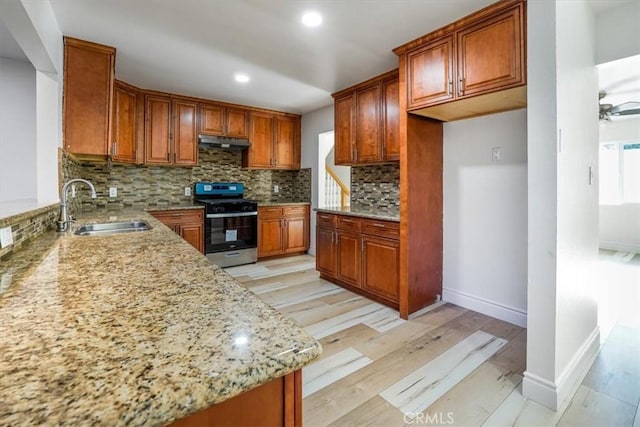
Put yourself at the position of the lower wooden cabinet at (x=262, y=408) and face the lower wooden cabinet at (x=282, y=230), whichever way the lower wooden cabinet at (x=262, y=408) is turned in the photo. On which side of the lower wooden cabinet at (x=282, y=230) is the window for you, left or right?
right

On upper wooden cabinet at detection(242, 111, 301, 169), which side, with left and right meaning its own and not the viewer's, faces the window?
left

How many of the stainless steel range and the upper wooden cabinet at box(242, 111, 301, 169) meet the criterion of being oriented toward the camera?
2

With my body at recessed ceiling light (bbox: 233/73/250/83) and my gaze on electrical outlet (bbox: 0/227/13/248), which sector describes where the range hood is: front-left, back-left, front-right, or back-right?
back-right

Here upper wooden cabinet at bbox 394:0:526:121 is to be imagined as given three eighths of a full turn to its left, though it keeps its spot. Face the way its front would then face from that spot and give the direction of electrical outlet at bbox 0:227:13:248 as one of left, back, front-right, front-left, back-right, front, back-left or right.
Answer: back-right

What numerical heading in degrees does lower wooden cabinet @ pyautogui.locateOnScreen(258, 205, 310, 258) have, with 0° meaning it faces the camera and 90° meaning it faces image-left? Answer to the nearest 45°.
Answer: approximately 315°

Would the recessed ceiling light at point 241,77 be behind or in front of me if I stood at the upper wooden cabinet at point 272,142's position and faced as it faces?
in front

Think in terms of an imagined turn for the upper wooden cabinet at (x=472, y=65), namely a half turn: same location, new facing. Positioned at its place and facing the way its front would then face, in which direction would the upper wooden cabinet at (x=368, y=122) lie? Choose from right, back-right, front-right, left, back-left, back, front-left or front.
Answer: left

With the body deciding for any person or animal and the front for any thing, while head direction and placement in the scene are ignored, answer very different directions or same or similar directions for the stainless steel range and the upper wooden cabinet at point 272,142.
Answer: same or similar directions

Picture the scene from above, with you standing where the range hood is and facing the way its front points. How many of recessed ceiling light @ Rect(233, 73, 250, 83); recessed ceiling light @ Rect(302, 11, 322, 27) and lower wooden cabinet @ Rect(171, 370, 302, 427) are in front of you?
3

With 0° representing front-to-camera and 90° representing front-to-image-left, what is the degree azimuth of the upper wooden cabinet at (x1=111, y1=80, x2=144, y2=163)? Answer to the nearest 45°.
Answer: approximately 315°

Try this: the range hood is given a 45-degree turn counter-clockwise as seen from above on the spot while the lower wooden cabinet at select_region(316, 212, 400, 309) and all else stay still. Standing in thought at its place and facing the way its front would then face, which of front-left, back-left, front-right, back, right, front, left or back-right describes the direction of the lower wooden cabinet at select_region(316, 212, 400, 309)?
front

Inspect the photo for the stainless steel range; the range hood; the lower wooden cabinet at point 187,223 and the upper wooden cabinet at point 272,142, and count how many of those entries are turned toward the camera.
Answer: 4

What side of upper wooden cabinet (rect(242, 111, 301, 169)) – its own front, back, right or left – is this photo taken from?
front

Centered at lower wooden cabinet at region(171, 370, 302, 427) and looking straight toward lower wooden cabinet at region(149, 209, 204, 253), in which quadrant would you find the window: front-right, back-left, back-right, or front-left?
front-right

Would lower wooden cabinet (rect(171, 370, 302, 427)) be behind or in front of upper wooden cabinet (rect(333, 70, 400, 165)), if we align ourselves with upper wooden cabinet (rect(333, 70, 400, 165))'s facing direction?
in front

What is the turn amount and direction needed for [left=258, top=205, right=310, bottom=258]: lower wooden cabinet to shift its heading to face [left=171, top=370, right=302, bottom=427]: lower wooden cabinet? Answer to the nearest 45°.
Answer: approximately 45° to its right
